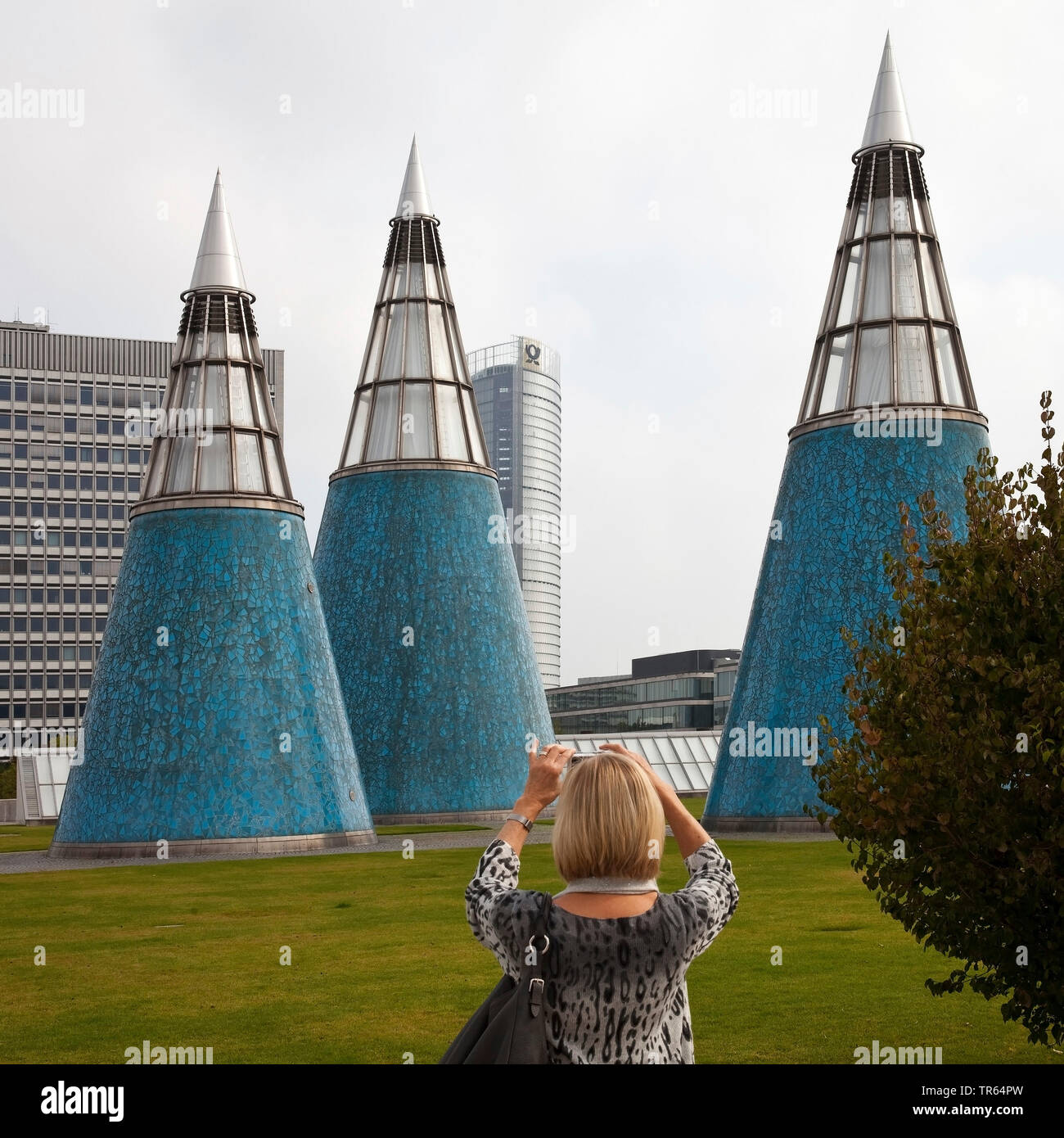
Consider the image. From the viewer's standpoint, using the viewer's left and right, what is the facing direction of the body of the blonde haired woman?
facing away from the viewer

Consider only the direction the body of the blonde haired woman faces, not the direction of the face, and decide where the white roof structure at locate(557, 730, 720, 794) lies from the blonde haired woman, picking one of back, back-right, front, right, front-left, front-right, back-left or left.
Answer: front

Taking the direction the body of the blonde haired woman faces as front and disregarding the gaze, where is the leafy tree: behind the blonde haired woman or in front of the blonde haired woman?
in front

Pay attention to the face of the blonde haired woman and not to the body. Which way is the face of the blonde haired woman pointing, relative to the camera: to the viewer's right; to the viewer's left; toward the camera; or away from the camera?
away from the camera
